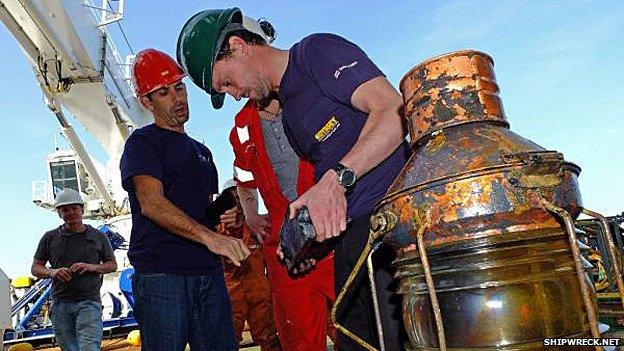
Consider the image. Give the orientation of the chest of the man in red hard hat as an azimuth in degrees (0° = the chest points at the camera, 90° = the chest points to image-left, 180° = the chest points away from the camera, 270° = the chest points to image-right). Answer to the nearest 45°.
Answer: approximately 315°

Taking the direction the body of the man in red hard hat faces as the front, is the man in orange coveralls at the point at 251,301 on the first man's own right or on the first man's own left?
on the first man's own left

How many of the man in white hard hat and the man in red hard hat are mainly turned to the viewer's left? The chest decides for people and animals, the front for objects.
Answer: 0

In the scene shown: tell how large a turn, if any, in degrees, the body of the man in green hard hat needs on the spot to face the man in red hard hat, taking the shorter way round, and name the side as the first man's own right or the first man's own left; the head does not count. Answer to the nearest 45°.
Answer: approximately 90° to the first man's own right

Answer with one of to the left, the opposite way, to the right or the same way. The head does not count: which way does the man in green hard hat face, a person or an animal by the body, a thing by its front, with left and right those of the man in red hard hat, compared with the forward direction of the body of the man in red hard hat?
to the right

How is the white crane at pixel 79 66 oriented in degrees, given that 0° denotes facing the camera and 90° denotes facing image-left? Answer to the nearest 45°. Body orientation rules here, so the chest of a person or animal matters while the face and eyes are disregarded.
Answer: approximately 45°

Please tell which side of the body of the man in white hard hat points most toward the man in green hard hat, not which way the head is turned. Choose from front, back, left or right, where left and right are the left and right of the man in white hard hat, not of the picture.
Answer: front

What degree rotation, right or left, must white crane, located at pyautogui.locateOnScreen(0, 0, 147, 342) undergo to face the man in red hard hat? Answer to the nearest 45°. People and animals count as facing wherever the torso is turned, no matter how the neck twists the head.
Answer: approximately 45° to its left

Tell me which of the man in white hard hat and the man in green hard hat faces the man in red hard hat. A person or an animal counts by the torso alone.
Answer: the man in white hard hat
